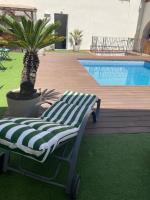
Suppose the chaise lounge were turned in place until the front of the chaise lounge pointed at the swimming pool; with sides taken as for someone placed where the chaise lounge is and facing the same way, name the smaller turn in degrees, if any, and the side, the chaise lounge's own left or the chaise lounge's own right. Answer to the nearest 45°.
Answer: approximately 135° to the chaise lounge's own right

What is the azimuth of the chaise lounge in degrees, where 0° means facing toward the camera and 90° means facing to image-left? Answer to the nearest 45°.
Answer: approximately 45°

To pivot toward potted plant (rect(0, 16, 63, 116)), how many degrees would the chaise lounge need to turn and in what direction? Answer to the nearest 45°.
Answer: approximately 135° to its right

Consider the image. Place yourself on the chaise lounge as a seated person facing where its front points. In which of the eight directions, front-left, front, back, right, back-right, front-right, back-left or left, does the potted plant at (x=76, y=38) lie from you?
back-right
